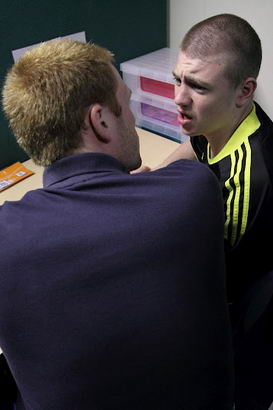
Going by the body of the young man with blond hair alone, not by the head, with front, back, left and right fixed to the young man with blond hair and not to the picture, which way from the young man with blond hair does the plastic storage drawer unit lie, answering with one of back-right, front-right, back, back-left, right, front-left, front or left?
front

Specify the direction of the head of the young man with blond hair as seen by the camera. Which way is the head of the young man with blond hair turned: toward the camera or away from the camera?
away from the camera

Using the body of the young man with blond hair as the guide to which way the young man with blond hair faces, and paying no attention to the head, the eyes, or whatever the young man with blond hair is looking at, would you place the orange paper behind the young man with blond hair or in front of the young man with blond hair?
in front

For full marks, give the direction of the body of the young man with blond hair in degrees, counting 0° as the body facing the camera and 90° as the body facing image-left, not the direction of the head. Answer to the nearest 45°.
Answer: approximately 180°

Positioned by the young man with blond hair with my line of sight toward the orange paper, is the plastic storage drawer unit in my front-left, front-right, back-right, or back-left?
front-right

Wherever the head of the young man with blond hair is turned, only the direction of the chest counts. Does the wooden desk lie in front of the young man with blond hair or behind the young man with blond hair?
in front
